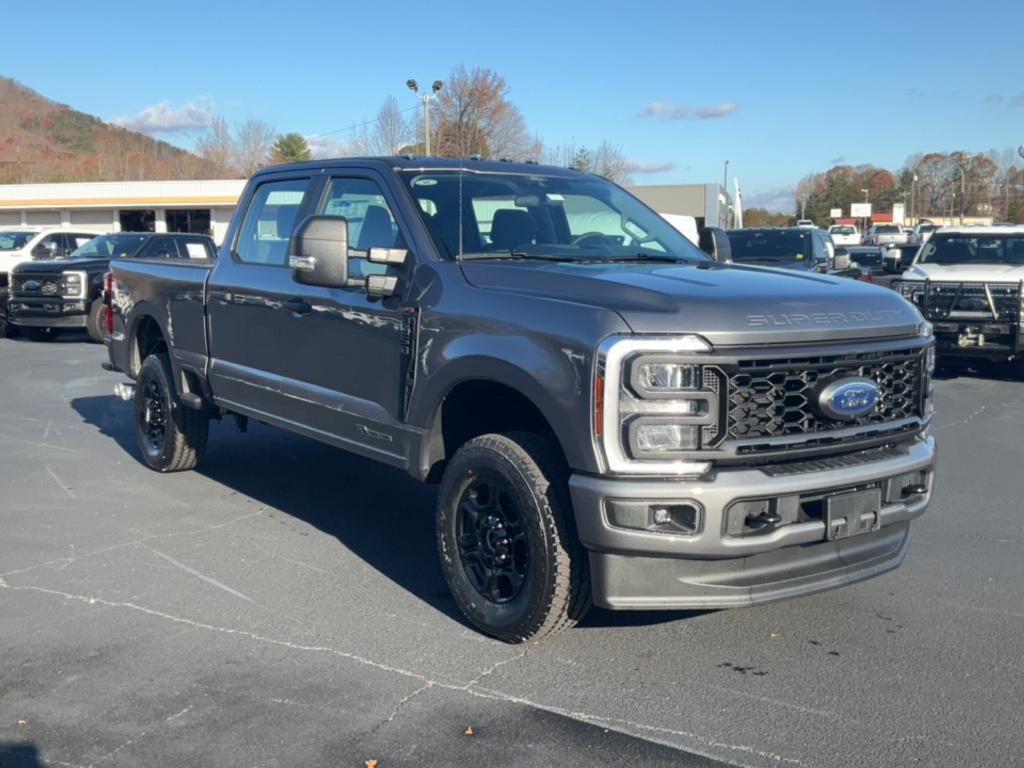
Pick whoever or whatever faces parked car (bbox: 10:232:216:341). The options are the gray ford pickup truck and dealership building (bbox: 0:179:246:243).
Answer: the dealership building

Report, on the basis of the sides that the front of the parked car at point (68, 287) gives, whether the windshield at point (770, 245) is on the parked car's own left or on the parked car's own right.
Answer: on the parked car's own left

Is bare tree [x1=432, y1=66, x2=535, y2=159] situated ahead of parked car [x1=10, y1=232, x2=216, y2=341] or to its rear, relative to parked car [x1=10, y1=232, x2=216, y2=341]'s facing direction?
to the rear

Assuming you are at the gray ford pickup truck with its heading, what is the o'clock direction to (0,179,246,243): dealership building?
The dealership building is roughly at 7 o'clock from the gray ford pickup truck.

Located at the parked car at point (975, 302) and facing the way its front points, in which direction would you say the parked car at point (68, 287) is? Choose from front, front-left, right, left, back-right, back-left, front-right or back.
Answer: right

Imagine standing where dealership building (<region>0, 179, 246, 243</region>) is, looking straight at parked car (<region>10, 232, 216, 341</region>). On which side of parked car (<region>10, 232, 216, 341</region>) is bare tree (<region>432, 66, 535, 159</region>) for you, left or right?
left

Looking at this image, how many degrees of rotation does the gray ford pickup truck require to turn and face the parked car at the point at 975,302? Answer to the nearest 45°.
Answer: approximately 90° to its left

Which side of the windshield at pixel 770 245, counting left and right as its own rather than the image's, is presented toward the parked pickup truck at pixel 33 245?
right

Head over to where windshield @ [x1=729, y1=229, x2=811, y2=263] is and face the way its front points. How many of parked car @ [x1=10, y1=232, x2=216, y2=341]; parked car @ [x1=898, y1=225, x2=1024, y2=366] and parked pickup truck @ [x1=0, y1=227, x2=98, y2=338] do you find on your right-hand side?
2

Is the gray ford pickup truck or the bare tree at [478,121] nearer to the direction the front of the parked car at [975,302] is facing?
the gray ford pickup truck

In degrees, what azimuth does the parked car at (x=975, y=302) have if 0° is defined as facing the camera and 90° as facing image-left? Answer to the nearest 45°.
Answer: approximately 0°

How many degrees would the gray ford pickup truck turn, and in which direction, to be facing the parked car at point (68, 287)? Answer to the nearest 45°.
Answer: approximately 180°

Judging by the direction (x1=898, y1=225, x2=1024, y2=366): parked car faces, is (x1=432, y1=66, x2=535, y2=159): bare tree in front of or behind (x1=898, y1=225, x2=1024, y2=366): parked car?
behind

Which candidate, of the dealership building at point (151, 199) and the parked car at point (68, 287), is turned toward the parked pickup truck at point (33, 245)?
the dealership building
